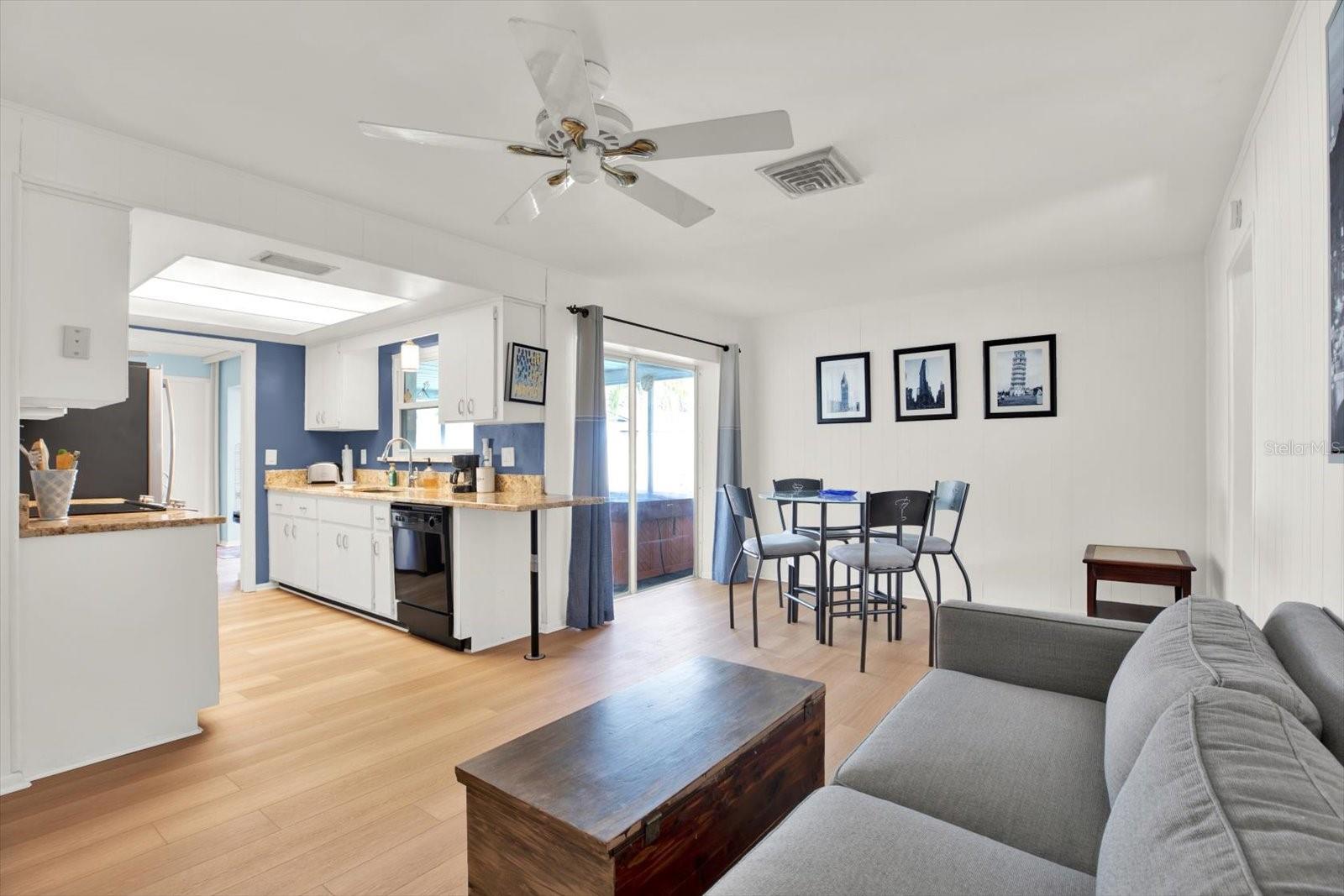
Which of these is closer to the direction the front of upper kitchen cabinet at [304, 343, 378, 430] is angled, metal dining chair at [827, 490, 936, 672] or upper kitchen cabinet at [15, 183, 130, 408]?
the upper kitchen cabinet

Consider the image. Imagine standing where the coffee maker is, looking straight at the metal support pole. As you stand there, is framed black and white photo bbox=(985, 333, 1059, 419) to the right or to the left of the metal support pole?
left

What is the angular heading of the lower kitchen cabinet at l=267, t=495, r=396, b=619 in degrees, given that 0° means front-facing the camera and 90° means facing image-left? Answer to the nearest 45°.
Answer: approximately 45°

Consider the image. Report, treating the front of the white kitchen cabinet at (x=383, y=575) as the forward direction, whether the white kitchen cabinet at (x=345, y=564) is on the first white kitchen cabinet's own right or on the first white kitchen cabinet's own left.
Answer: on the first white kitchen cabinet's own right

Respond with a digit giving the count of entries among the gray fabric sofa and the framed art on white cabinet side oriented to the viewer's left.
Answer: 1

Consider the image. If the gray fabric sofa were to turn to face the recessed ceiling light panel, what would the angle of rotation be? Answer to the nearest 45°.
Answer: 0° — it already faces it

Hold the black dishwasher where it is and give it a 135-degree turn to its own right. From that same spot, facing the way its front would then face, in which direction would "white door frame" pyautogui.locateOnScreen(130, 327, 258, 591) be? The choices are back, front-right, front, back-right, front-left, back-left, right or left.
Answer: front-left

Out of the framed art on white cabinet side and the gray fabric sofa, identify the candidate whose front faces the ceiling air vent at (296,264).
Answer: the gray fabric sofa

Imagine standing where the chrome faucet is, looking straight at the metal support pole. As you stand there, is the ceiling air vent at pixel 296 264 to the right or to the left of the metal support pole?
right

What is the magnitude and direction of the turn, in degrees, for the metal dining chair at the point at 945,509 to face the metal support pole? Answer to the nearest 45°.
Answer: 0° — it already faces it
